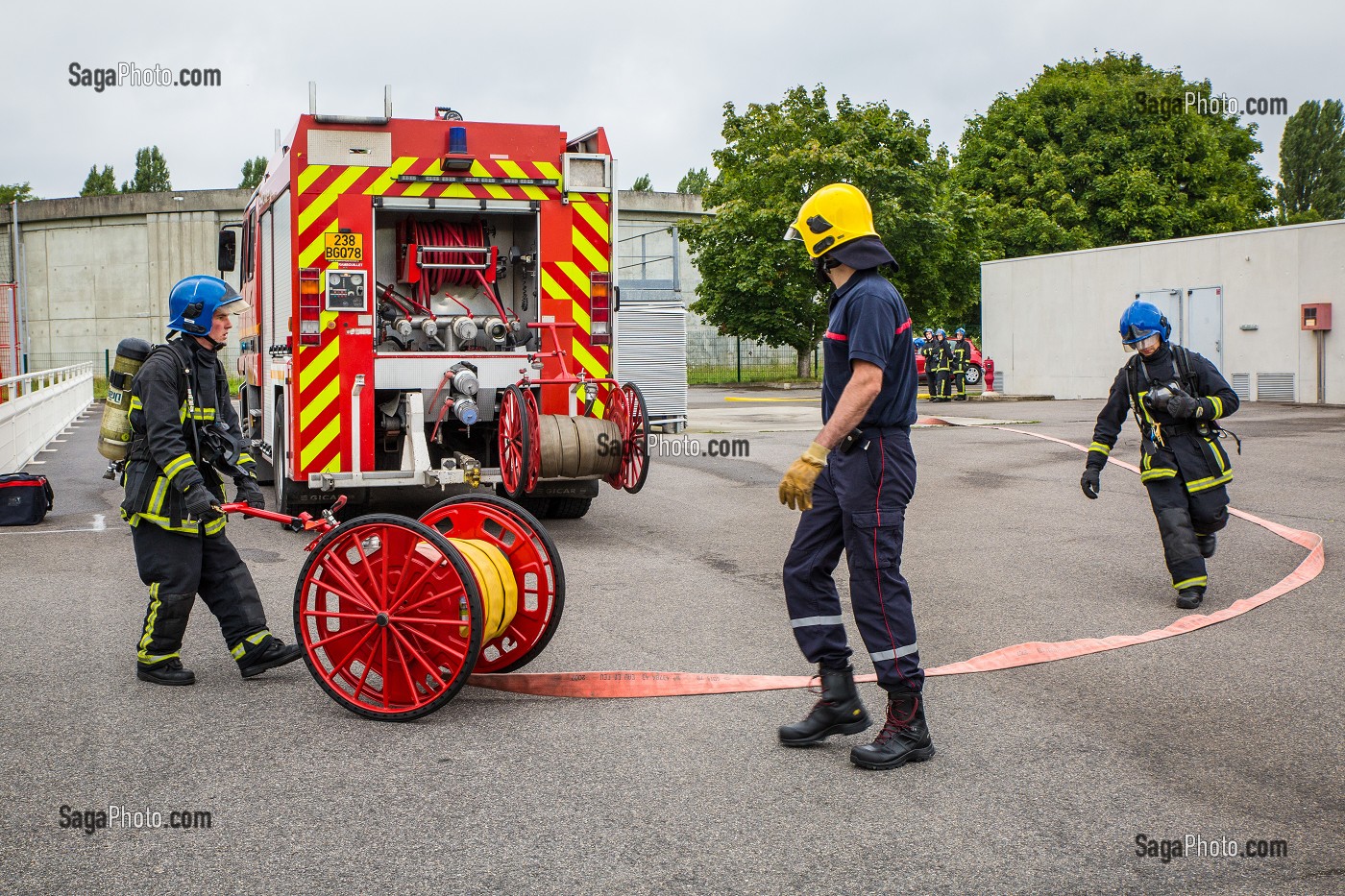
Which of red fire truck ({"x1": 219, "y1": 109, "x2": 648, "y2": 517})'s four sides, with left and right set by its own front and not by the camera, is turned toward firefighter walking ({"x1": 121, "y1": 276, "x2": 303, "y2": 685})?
back

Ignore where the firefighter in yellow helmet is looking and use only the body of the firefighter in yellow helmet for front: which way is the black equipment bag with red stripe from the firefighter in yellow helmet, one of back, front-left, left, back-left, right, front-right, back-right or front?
front-right

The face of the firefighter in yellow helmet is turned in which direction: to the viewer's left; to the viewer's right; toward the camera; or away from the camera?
to the viewer's left

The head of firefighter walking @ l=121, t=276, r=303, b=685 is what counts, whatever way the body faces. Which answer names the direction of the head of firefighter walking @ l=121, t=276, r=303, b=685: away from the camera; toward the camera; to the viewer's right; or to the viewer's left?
to the viewer's right

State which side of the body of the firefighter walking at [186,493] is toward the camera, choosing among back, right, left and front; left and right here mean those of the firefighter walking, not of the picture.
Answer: right

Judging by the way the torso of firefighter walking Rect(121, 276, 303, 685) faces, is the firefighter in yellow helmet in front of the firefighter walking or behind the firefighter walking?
in front

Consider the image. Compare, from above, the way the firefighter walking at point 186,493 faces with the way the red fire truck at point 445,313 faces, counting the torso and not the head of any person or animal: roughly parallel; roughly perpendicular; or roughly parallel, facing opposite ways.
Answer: roughly perpendicular

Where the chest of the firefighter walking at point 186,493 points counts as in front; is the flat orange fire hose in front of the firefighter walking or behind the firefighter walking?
in front

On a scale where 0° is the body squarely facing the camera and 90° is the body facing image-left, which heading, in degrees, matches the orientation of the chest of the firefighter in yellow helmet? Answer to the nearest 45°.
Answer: approximately 90°

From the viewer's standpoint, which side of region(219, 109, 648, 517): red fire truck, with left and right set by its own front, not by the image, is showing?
back
